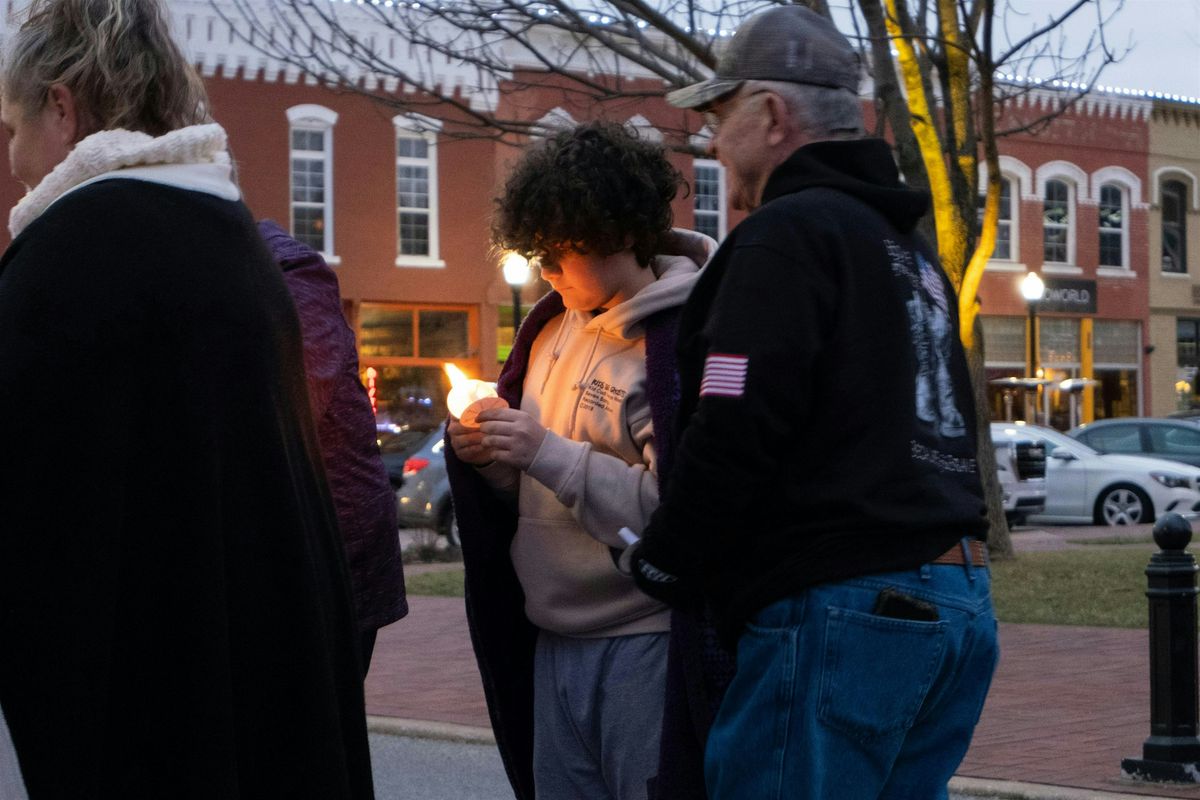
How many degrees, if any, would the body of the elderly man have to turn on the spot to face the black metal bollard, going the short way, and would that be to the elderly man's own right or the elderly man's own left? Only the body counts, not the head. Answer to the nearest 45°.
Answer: approximately 45° to the elderly man's own right

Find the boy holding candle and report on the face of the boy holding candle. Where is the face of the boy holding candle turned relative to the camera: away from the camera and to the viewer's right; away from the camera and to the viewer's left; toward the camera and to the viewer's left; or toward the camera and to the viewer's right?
toward the camera and to the viewer's left

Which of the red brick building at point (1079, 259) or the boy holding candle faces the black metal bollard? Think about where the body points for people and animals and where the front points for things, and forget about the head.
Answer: the red brick building

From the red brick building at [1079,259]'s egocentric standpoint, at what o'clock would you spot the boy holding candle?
The boy holding candle is roughly at 12 o'clock from the red brick building.

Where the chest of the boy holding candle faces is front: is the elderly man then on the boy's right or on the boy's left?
on the boy's left

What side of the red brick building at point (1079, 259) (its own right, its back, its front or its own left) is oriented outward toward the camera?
front

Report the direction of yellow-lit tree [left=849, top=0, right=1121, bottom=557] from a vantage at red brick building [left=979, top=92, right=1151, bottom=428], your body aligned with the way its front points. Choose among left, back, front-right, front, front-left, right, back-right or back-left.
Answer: front

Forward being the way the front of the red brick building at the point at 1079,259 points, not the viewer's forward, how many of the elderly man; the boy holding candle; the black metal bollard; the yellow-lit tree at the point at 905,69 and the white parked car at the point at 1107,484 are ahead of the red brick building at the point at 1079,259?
5

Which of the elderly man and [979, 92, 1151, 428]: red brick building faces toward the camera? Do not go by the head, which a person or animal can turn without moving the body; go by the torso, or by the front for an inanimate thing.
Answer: the red brick building

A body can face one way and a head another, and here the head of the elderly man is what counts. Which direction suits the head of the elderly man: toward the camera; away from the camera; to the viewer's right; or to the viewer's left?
to the viewer's left

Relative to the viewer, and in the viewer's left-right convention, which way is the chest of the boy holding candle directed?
facing the viewer and to the left of the viewer

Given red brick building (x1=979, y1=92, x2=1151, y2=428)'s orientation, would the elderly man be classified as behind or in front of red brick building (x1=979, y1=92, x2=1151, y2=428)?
in front

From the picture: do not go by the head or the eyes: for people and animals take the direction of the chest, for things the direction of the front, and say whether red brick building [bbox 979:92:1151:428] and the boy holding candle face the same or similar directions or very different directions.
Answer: same or similar directions

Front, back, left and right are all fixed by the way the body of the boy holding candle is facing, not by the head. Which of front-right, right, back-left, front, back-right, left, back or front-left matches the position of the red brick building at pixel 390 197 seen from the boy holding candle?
back-right

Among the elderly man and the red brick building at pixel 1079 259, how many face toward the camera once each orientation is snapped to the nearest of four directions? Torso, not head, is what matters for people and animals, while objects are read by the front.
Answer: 1
